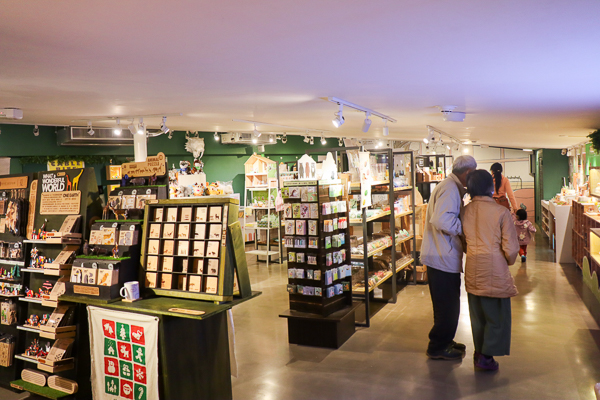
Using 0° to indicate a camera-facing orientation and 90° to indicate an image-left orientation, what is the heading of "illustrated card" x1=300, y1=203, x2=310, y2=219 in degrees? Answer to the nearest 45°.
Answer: approximately 0°

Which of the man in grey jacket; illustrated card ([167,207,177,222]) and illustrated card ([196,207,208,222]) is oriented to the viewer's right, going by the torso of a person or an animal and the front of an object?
the man in grey jacket

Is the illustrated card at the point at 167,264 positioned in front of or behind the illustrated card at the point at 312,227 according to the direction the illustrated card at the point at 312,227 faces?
in front

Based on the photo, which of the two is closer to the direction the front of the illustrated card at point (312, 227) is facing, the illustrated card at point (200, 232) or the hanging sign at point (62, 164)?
the illustrated card

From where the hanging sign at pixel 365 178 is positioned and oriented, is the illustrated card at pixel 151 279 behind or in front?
in front
